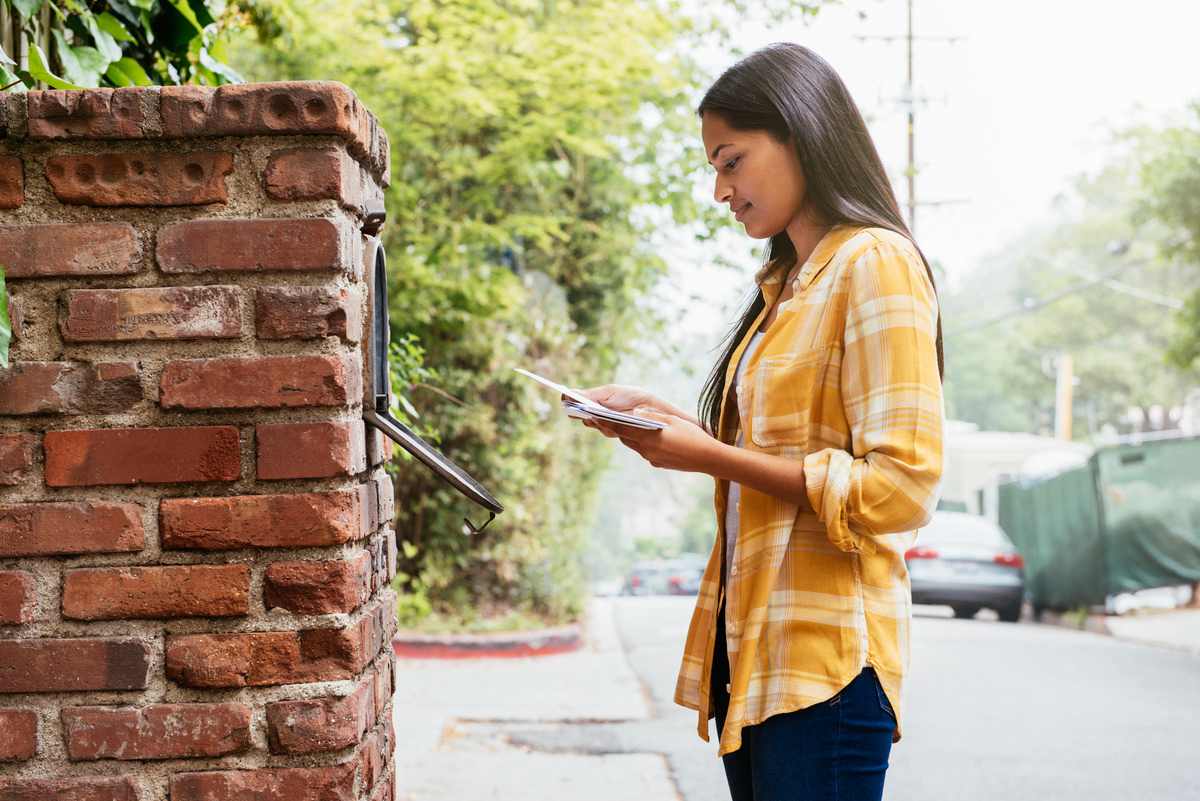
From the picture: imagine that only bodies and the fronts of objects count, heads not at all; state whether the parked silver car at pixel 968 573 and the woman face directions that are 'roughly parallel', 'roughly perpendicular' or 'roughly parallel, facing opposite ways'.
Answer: roughly perpendicular

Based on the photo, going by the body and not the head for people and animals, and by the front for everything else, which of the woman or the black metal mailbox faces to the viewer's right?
the black metal mailbox

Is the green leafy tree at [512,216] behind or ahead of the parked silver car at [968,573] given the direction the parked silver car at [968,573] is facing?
behind

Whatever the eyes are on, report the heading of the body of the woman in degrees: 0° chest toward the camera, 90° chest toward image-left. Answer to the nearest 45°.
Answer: approximately 90°

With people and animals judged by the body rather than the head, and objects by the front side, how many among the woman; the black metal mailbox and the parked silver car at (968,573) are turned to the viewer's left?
1

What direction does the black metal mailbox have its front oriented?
to the viewer's right

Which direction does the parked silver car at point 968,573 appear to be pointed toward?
away from the camera

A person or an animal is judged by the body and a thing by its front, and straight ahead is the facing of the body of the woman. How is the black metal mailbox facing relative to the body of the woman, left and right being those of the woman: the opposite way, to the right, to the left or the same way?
the opposite way

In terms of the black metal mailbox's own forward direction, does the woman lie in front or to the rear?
in front

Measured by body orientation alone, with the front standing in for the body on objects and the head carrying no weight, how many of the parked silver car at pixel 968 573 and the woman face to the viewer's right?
0

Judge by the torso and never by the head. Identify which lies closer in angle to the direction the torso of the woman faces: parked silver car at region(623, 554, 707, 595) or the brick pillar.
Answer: the brick pillar

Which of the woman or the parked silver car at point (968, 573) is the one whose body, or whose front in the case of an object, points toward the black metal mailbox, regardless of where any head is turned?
the woman

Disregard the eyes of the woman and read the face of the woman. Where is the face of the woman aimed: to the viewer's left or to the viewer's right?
to the viewer's left
